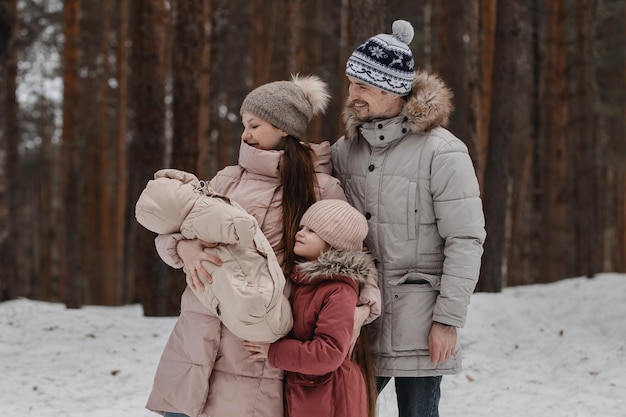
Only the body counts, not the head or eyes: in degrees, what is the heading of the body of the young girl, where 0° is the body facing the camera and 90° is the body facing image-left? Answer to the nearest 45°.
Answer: approximately 90°

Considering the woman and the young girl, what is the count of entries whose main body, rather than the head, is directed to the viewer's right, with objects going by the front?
0

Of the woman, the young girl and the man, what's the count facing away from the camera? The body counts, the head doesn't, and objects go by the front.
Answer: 0

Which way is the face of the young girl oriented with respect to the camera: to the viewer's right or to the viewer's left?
to the viewer's left

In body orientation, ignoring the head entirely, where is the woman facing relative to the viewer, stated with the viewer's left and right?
facing the viewer and to the left of the viewer

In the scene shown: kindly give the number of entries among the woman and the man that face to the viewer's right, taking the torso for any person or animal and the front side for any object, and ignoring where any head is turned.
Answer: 0

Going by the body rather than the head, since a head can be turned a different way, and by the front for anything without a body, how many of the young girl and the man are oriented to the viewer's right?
0

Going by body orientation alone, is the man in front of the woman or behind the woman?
behind
